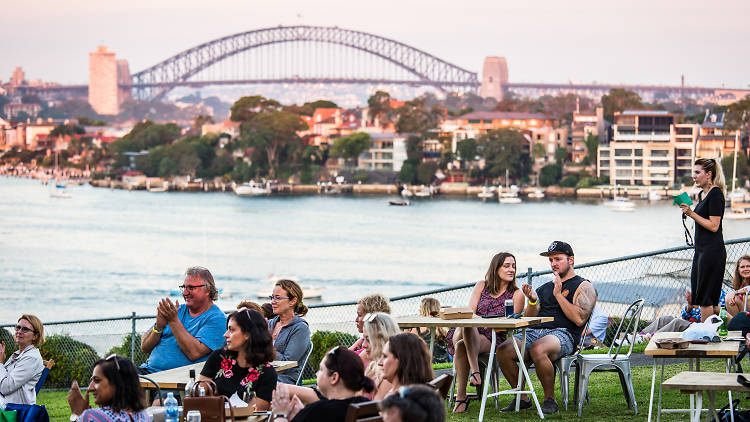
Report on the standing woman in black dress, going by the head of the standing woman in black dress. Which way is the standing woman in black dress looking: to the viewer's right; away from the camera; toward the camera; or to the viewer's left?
to the viewer's left

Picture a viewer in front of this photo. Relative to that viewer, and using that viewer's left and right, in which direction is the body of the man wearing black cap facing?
facing the viewer and to the left of the viewer

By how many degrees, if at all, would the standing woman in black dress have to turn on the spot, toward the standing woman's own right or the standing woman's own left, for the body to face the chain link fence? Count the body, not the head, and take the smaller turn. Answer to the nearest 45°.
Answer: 0° — they already face it

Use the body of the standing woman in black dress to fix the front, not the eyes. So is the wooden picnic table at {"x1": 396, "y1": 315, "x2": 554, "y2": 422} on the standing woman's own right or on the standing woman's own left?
on the standing woman's own left

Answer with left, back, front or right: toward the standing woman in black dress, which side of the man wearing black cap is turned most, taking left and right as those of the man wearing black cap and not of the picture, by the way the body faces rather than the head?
back

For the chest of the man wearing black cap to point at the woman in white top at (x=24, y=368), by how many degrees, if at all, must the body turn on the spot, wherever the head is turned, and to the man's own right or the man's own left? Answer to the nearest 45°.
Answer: approximately 45° to the man's own right

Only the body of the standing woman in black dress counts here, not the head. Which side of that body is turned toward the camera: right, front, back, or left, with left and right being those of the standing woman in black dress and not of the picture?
left

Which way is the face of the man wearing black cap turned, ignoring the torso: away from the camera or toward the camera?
toward the camera

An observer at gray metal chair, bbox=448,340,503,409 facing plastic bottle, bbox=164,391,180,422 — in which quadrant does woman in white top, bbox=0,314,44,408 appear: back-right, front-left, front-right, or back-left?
front-right

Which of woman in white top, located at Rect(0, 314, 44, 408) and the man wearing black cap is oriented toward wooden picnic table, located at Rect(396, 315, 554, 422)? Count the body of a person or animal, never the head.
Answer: the man wearing black cap

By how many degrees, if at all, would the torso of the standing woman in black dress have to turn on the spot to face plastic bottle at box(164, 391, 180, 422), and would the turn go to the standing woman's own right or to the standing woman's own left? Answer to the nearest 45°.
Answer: approximately 45° to the standing woman's own left
